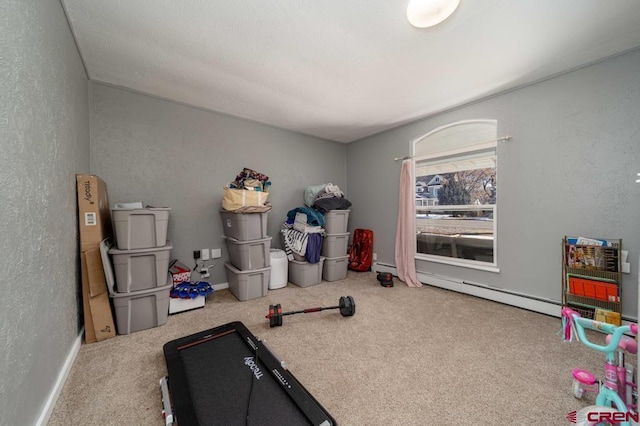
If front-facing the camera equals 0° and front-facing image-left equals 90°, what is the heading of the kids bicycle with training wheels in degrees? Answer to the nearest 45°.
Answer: approximately 45°

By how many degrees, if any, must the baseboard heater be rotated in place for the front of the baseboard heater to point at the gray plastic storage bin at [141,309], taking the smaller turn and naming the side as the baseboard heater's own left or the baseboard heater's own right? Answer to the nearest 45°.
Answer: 0° — it already faces it

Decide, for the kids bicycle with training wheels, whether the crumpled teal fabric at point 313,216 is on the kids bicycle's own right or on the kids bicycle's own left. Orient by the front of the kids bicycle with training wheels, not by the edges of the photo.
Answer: on the kids bicycle's own right

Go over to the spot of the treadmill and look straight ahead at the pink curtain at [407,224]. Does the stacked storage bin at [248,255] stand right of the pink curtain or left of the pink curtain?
left

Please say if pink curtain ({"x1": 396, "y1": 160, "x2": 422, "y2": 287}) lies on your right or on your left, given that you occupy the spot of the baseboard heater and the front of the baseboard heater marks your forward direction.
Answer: on your right

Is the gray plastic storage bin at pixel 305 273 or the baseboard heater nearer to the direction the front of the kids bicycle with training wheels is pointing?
the gray plastic storage bin

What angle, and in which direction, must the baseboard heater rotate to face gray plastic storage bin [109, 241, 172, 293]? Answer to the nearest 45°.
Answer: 0° — it already faces it
